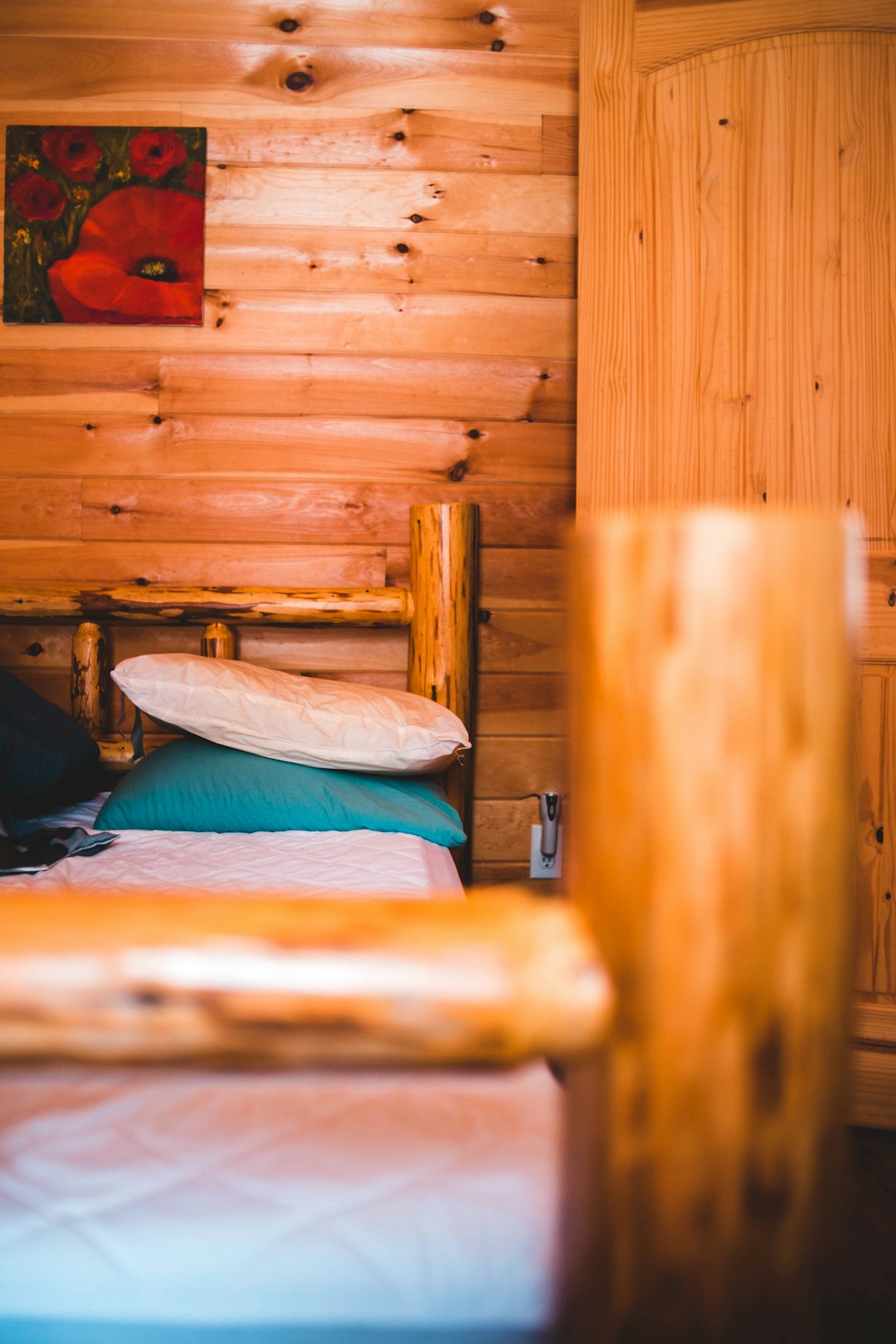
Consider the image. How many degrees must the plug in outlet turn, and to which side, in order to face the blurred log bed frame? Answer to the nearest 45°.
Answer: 0° — it already faces it

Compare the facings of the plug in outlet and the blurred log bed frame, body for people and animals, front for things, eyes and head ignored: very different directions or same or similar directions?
same or similar directions

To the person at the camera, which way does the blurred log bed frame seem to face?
facing the viewer

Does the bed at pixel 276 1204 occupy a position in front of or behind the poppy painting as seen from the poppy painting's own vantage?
in front

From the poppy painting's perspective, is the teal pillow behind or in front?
in front

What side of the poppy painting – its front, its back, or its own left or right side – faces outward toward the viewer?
front
